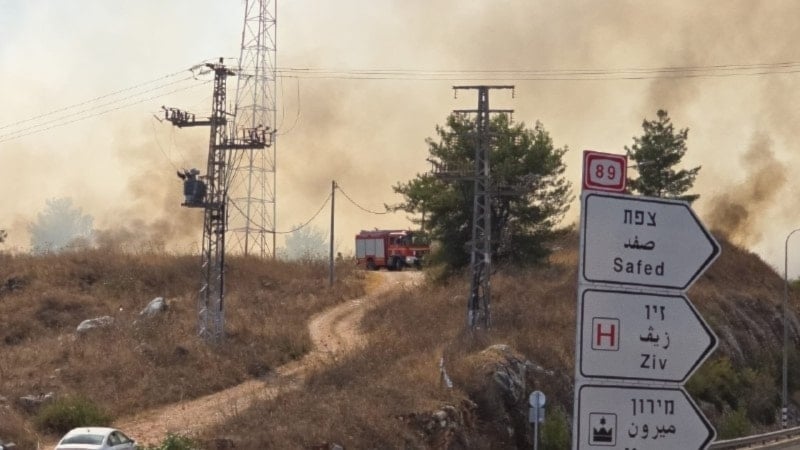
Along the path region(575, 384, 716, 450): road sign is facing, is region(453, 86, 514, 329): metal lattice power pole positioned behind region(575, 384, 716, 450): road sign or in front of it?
behind

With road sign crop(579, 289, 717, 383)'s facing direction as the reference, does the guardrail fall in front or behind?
behind

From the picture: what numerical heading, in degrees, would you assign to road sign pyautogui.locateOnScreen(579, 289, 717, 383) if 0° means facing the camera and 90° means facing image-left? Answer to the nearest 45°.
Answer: approximately 0°

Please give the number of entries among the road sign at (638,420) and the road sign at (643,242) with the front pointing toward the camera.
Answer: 2

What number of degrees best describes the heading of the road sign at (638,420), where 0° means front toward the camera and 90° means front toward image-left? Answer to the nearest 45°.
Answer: approximately 0°
